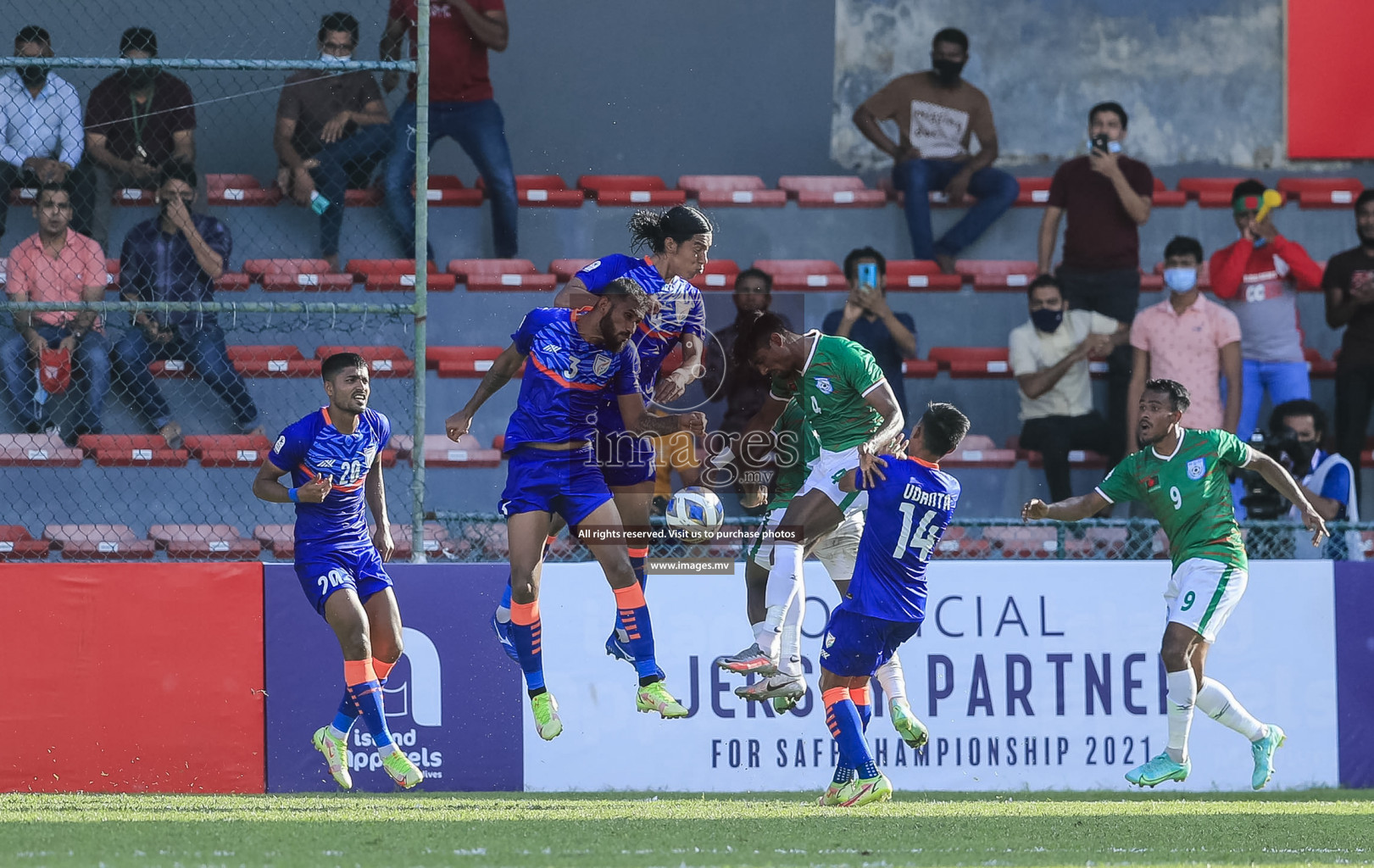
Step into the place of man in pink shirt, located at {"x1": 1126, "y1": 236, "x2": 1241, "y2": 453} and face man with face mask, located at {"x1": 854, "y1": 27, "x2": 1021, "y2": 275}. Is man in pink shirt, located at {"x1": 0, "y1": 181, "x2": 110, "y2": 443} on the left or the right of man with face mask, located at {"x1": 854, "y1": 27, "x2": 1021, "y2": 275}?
left

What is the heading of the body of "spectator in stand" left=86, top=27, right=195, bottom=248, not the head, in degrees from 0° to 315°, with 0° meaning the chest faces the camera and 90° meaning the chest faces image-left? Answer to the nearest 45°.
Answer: approximately 0°

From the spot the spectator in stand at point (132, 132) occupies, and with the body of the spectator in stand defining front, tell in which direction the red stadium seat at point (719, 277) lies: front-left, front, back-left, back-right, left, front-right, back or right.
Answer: left

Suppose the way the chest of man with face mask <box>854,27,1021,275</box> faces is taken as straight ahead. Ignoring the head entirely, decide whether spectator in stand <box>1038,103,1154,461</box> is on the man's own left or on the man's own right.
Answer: on the man's own left

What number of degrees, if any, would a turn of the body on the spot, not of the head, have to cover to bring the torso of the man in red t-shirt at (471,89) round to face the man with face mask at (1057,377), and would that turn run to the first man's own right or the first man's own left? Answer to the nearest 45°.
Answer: approximately 90° to the first man's own left

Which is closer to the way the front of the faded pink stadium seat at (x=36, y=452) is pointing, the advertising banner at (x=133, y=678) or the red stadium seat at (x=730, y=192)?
the advertising banner

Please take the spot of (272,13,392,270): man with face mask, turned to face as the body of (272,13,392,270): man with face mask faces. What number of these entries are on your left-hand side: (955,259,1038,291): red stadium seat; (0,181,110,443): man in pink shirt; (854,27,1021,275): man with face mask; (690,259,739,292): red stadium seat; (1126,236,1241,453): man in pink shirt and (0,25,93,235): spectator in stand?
4

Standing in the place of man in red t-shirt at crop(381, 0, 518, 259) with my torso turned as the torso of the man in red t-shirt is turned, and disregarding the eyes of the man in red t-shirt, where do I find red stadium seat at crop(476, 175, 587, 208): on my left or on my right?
on my left

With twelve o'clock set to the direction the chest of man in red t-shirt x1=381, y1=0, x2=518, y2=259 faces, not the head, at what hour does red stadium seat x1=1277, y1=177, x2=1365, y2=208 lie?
The red stadium seat is roughly at 9 o'clock from the man in red t-shirt.

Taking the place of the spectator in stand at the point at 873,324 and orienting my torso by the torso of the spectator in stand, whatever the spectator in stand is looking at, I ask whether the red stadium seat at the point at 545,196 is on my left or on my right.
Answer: on my right
